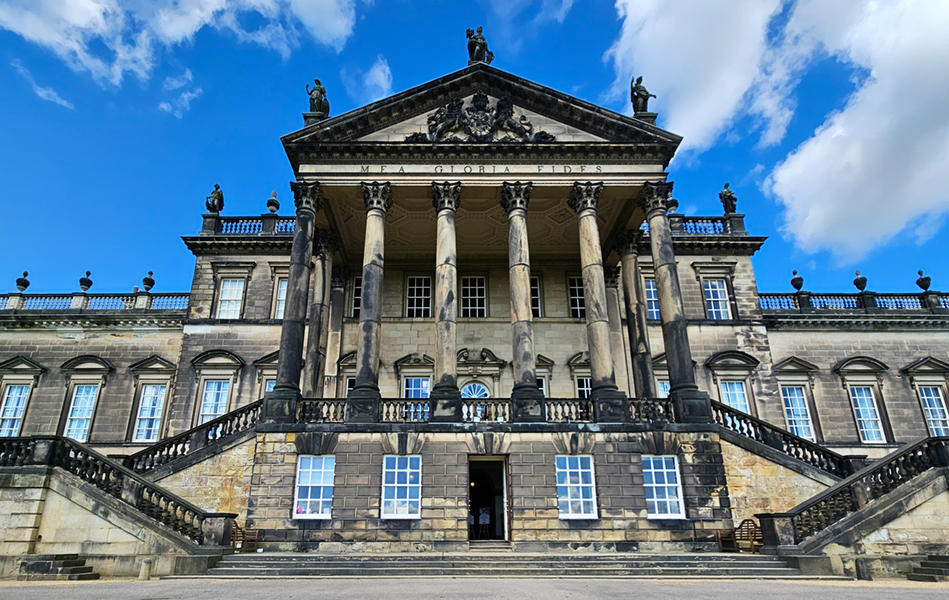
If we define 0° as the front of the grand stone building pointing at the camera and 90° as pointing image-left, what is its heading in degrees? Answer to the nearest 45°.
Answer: approximately 0°
